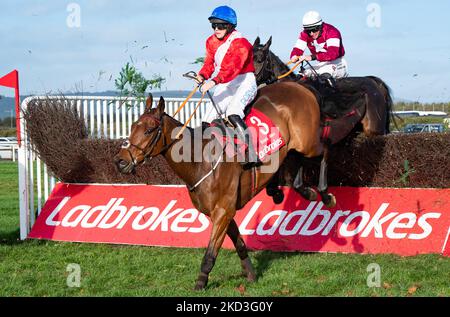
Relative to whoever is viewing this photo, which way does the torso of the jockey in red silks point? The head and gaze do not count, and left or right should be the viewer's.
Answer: facing the viewer and to the left of the viewer

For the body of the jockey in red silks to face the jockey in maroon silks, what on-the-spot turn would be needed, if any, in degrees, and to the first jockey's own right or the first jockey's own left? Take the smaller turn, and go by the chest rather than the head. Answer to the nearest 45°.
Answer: approximately 180°

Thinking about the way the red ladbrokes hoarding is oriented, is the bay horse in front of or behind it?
in front

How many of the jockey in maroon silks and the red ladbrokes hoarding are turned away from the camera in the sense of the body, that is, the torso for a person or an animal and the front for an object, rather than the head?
0

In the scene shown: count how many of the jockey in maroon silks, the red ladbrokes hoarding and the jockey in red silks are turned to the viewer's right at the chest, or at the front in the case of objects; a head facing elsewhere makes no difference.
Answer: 0

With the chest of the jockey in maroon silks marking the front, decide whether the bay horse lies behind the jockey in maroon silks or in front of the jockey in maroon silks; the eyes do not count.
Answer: in front

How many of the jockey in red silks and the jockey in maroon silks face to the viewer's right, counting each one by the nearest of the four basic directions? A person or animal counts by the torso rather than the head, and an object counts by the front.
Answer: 0

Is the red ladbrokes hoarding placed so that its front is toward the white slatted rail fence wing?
no

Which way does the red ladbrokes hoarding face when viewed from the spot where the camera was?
facing the viewer

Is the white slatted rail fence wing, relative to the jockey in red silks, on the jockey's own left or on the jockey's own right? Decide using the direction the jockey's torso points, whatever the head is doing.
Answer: on the jockey's own right

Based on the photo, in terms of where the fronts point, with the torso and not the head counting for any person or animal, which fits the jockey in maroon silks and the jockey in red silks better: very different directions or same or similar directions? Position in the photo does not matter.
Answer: same or similar directions

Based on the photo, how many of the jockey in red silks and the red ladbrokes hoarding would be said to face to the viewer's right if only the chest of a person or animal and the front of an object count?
0

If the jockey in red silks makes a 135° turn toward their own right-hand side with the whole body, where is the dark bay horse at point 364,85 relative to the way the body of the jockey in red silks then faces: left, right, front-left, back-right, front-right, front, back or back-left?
front-right
